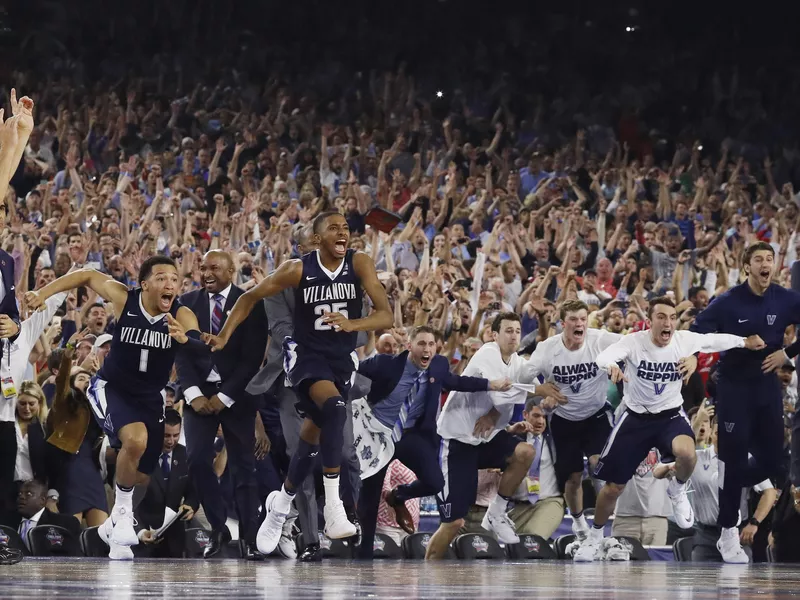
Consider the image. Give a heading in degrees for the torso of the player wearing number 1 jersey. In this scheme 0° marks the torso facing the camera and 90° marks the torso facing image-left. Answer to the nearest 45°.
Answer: approximately 315°

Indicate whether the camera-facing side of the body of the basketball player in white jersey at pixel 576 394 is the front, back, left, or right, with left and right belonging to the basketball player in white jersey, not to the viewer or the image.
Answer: front

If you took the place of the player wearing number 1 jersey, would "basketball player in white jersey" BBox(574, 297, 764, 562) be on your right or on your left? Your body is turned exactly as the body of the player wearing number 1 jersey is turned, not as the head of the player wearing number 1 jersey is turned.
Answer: on your left

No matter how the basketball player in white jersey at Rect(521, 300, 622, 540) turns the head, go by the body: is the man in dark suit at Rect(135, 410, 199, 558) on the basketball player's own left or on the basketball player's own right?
on the basketball player's own right

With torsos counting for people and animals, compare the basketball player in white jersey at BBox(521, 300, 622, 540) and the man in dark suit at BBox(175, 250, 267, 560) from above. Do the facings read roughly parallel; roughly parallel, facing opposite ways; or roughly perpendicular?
roughly parallel

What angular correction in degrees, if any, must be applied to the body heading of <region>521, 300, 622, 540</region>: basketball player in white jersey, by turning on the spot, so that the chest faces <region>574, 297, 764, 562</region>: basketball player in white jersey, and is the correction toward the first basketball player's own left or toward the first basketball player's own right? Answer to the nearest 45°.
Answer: approximately 45° to the first basketball player's own left

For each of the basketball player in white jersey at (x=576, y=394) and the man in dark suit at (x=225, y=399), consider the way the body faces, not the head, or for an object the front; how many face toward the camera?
2

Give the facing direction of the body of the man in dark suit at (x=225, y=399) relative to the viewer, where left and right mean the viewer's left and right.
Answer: facing the viewer
